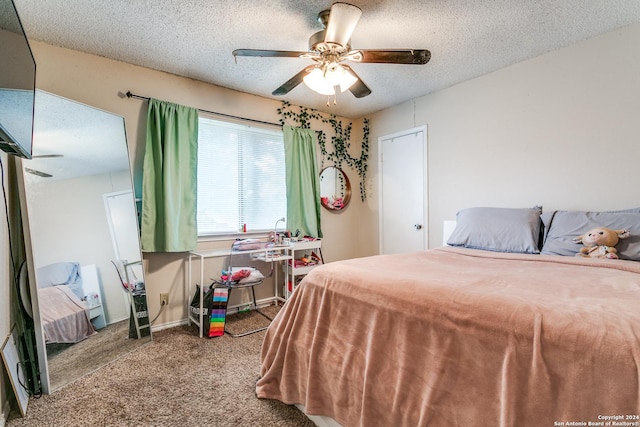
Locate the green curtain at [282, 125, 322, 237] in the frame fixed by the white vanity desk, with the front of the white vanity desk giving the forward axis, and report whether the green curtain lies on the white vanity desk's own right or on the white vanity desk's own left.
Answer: on the white vanity desk's own left

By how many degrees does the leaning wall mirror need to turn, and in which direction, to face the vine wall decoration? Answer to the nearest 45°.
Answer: approximately 45° to its left

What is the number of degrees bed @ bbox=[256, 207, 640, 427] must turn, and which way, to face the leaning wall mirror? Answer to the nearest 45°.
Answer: approximately 45° to its right

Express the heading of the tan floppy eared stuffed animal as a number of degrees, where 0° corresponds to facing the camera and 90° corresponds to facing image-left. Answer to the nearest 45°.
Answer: approximately 45°

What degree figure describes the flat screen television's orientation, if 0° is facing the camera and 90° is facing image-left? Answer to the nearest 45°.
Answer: approximately 315°

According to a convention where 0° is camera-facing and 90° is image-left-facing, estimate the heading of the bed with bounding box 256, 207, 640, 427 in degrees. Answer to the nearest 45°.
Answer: approximately 45°

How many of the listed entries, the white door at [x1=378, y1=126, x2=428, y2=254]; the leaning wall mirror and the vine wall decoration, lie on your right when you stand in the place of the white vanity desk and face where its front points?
1

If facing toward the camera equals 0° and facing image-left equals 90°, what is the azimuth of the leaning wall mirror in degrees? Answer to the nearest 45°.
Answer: approximately 315°
